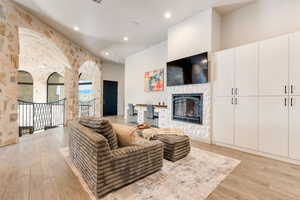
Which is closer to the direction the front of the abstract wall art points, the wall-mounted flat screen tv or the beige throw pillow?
the beige throw pillow

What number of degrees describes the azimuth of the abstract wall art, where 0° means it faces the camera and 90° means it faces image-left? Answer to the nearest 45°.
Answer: approximately 45°

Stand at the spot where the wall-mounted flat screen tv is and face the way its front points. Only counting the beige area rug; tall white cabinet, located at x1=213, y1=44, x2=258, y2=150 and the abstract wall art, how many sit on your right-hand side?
1

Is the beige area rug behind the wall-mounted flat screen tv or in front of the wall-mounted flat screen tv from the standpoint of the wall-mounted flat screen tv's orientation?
in front

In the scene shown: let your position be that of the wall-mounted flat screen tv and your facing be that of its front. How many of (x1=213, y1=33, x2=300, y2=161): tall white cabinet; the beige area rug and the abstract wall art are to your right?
1

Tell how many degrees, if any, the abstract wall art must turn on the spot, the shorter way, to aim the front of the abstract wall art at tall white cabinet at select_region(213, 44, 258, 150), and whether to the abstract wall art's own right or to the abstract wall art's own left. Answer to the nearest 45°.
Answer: approximately 90° to the abstract wall art's own left

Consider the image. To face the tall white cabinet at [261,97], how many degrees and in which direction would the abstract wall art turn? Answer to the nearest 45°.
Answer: approximately 90° to its left

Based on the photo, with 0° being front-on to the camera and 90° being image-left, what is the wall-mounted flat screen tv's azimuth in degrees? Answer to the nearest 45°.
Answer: approximately 45°

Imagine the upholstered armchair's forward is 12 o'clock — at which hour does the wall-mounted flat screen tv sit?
The wall-mounted flat screen tv is roughly at 12 o'clock from the upholstered armchair.

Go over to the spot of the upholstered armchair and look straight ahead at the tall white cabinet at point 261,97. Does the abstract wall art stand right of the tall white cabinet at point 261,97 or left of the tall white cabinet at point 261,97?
left

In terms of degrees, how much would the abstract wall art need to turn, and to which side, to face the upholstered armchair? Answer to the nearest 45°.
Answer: approximately 45° to its left

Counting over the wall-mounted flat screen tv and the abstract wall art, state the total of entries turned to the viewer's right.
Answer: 0

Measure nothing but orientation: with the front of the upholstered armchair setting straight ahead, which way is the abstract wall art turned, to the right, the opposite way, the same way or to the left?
the opposite way

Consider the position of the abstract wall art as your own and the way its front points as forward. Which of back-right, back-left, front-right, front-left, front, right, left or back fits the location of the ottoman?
front-left

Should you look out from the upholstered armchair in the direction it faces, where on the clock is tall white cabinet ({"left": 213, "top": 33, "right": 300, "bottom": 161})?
The tall white cabinet is roughly at 1 o'clock from the upholstered armchair.
